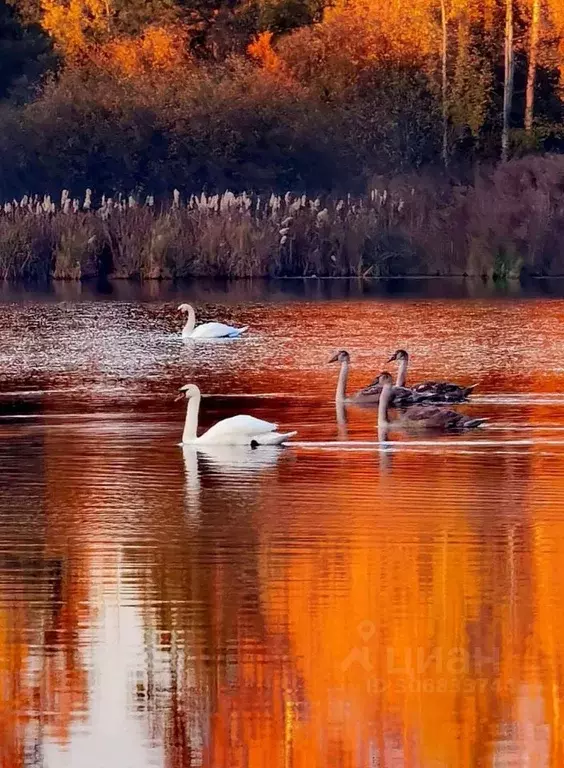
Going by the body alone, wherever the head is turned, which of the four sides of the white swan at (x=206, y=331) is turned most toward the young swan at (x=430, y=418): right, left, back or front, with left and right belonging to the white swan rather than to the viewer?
left

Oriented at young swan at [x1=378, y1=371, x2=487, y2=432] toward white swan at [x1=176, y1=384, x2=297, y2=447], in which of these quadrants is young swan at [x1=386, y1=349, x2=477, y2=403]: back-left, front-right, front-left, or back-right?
back-right

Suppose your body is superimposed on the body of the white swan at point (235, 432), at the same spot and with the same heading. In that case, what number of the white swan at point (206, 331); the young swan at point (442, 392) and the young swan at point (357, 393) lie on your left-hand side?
0

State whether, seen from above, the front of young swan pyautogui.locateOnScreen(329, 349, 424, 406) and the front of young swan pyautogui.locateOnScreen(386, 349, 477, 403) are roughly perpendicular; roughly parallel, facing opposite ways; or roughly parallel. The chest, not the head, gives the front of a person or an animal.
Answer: roughly parallel

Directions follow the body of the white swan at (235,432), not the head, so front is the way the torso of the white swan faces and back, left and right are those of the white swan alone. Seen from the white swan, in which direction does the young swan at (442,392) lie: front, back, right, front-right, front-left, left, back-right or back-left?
back-right

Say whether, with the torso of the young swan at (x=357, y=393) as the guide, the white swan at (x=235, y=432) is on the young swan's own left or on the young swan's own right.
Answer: on the young swan's own left

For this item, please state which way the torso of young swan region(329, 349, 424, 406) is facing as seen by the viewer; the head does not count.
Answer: to the viewer's left

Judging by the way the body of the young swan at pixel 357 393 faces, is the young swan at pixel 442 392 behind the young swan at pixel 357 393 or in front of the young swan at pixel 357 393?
behind

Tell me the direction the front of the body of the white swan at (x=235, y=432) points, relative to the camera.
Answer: to the viewer's left

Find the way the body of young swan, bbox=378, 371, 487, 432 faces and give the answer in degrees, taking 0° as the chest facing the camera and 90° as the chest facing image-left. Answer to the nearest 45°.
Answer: approximately 90°

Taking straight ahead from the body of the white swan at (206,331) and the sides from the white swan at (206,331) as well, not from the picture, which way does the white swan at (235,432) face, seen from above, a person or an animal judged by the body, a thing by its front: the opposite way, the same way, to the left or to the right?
the same way

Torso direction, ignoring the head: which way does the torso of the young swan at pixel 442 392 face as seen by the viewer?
to the viewer's left

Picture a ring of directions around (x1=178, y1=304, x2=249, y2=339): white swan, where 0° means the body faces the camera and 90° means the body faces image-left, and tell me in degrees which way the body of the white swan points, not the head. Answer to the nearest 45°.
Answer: approximately 90°

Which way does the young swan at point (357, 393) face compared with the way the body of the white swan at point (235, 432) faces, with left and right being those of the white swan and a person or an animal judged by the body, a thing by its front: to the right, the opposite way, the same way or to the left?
the same way

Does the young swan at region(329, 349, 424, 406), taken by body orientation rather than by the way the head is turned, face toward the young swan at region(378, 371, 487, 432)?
no

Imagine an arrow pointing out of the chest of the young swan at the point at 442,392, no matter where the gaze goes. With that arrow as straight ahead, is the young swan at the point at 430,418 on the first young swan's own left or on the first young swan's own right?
on the first young swan's own left

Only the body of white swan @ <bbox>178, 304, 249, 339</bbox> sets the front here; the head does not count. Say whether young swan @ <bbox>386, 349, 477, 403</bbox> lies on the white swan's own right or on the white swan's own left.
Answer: on the white swan's own left

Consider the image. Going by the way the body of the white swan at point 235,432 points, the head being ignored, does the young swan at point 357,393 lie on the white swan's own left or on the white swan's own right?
on the white swan's own right

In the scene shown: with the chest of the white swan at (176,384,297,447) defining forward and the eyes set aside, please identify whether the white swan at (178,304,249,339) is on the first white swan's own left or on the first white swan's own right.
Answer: on the first white swan's own right
